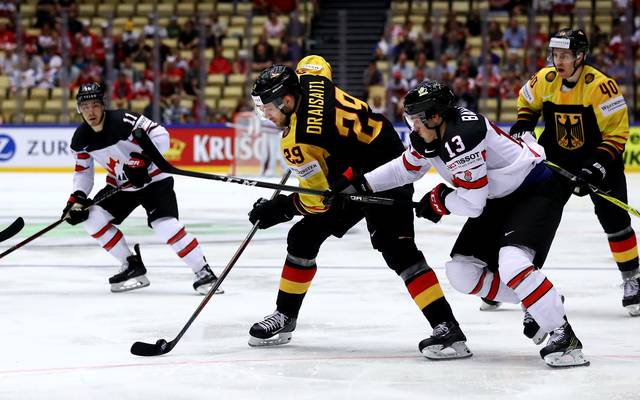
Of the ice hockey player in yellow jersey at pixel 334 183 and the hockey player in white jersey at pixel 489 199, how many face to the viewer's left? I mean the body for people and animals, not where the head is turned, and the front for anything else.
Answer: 2

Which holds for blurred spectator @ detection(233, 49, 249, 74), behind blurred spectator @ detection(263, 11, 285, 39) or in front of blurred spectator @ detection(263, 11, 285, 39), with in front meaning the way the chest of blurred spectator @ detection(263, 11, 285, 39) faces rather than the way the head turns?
in front

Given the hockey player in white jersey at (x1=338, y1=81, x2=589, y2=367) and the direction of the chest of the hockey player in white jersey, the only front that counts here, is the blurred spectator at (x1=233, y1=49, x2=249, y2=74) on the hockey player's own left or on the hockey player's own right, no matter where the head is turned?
on the hockey player's own right

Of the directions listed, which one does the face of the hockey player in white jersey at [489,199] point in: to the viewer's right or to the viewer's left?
to the viewer's left

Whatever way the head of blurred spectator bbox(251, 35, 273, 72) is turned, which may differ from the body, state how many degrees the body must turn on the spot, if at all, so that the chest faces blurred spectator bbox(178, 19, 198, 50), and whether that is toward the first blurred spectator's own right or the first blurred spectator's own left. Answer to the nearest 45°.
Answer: approximately 135° to the first blurred spectator's own right

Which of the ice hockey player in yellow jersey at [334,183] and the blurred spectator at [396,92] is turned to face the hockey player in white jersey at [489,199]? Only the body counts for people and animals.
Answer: the blurred spectator

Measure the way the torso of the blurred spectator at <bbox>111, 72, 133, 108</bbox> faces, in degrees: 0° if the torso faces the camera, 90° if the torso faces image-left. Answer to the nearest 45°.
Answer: approximately 0°

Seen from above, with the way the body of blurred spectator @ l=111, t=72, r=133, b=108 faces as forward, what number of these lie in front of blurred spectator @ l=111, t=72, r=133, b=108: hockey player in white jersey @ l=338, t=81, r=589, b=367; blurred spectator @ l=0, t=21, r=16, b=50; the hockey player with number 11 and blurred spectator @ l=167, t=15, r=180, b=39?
2

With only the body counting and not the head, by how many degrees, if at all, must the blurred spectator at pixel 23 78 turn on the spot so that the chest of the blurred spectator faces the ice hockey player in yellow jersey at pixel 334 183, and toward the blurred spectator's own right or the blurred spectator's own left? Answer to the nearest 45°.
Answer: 0° — they already face them

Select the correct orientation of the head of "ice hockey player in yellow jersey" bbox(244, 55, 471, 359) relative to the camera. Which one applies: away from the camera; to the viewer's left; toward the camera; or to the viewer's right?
to the viewer's left

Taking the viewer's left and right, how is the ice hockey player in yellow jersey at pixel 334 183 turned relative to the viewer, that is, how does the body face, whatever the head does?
facing to the left of the viewer
